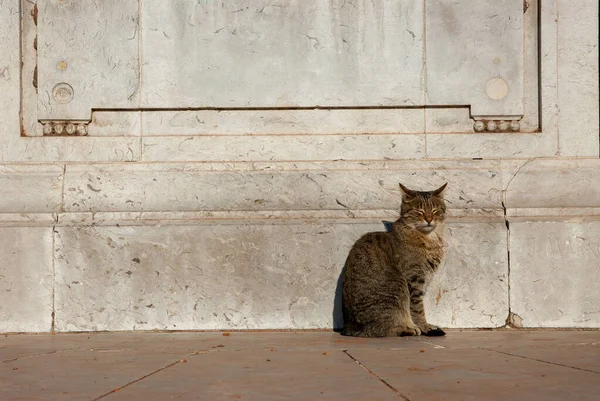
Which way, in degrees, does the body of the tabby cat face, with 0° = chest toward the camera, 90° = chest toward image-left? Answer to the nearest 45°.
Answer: approximately 270°
